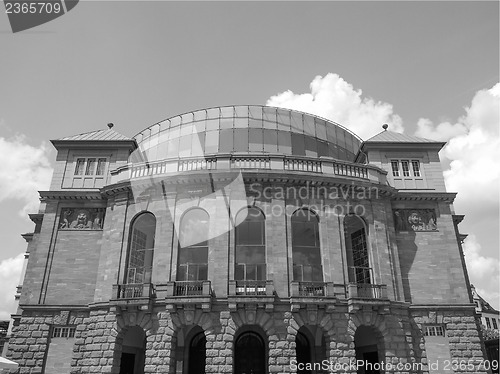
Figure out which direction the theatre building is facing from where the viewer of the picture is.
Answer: facing the viewer
